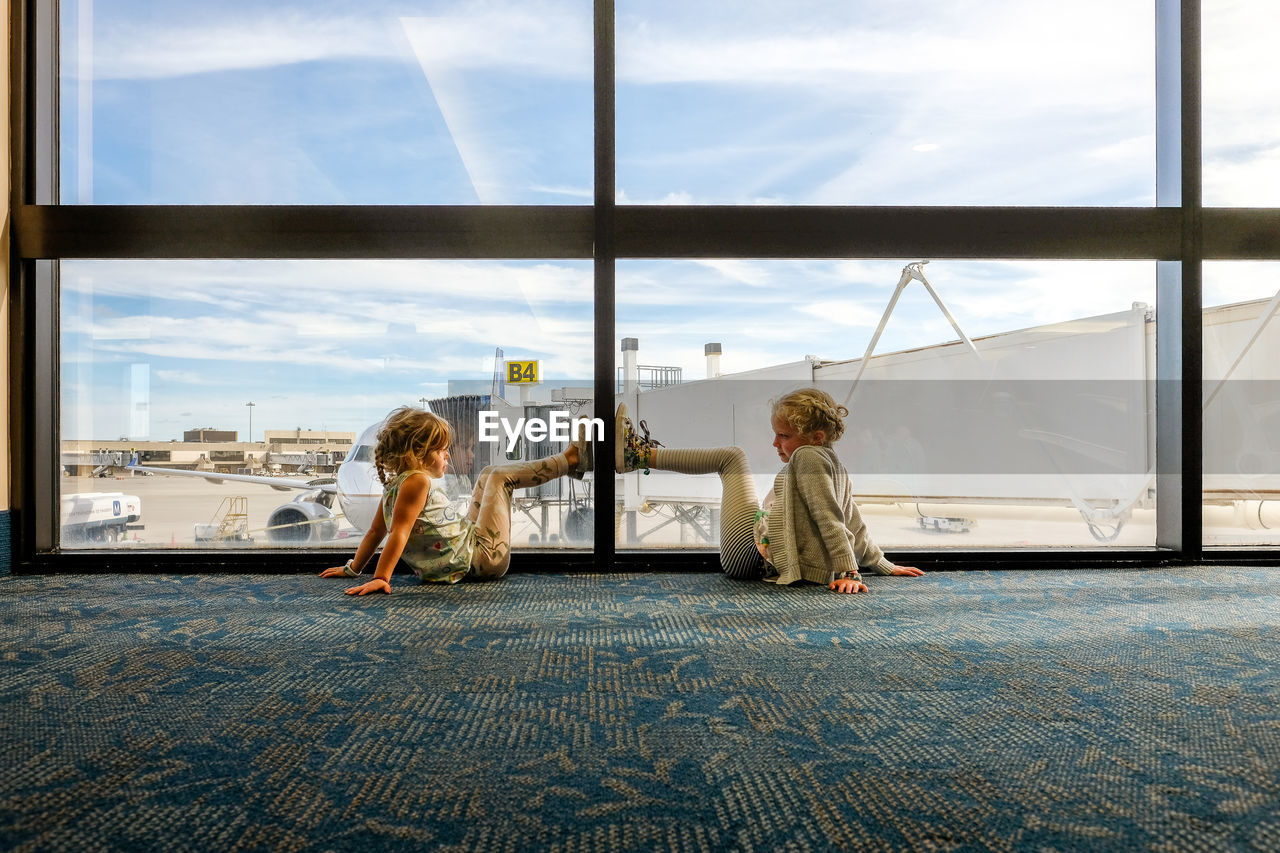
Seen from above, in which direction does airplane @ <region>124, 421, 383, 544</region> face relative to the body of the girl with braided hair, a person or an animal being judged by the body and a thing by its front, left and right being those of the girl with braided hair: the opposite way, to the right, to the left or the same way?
to the right

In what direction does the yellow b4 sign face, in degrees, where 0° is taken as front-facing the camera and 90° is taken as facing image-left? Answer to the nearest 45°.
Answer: approximately 0°

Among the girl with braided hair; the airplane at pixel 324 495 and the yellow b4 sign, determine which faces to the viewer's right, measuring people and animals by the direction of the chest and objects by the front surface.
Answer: the girl with braided hair

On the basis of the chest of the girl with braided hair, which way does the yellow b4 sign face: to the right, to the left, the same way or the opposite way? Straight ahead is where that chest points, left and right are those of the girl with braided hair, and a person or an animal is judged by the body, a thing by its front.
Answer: to the right

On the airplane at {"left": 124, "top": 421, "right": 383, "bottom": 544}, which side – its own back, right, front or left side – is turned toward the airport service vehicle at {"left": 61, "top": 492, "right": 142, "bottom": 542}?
right

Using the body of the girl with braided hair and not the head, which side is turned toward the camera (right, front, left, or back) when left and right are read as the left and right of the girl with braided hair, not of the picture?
right

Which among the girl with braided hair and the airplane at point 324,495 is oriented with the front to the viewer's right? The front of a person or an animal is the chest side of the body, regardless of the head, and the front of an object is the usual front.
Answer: the girl with braided hair

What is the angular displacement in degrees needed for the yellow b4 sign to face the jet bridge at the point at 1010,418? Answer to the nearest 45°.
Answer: approximately 90° to its left

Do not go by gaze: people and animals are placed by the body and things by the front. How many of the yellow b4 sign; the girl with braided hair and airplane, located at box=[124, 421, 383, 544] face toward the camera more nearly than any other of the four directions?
2

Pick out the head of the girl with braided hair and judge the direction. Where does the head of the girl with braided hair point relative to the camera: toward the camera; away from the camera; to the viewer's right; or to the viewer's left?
to the viewer's right
